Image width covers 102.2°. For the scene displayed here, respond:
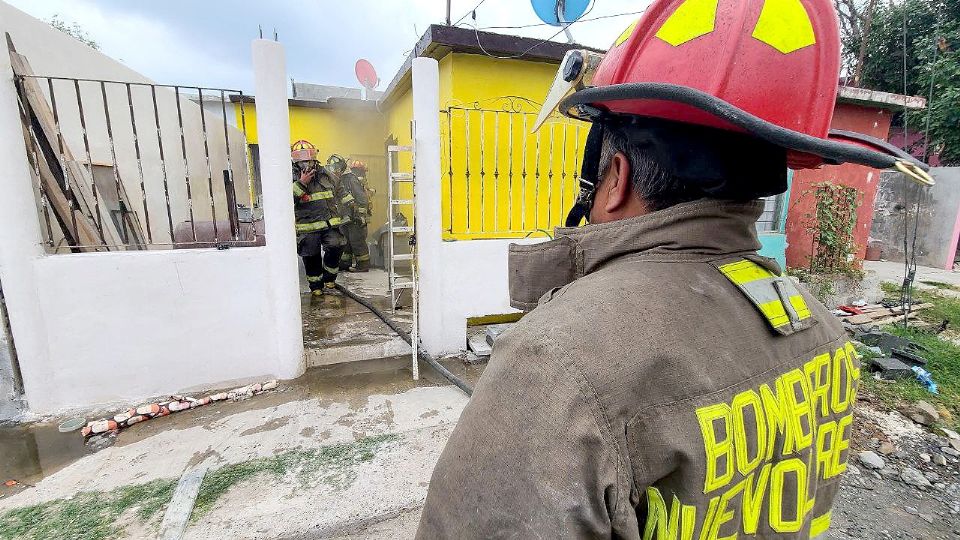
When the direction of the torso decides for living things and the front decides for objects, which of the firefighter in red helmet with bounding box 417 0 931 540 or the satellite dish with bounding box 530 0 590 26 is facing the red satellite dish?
the firefighter in red helmet

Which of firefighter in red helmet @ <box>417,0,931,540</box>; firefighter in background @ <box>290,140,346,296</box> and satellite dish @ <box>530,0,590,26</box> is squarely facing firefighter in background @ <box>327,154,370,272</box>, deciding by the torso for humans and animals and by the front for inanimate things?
the firefighter in red helmet

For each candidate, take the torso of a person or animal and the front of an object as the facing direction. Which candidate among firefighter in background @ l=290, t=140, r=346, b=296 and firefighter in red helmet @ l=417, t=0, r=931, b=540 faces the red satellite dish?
the firefighter in red helmet

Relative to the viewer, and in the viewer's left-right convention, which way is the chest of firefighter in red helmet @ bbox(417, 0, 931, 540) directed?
facing away from the viewer and to the left of the viewer

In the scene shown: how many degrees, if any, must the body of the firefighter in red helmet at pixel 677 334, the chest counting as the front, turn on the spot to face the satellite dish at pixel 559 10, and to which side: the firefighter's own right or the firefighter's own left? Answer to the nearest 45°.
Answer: approximately 45° to the firefighter's own right

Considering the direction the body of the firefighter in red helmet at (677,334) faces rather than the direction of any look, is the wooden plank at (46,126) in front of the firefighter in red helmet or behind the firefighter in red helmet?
in front

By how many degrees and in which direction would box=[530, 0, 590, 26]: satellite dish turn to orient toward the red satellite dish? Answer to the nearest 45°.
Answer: approximately 135° to its right

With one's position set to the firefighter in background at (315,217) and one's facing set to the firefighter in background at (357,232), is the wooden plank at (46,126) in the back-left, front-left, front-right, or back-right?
back-left

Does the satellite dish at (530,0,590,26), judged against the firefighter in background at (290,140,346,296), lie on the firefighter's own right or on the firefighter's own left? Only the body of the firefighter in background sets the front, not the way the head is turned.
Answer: on the firefighter's own left

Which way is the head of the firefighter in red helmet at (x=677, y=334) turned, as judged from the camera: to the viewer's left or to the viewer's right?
to the viewer's left

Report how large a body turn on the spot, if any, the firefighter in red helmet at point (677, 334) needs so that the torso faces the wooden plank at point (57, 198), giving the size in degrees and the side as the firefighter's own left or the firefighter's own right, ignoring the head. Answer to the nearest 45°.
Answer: approximately 45° to the firefighter's own left

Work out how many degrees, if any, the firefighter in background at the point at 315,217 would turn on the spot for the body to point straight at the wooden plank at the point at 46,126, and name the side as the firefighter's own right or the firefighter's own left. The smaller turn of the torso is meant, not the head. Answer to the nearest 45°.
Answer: approximately 45° to the firefighter's own right
